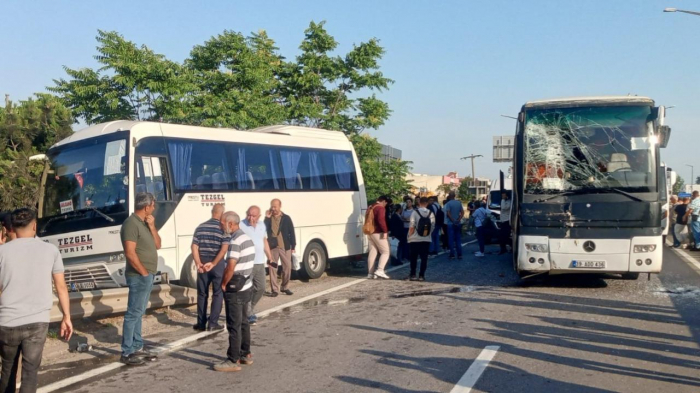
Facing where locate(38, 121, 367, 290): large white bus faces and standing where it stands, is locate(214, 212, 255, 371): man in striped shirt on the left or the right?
on its left

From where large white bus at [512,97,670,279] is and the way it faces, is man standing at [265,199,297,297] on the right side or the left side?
on its right

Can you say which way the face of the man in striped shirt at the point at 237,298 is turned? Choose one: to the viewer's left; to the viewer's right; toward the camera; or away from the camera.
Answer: to the viewer's left
